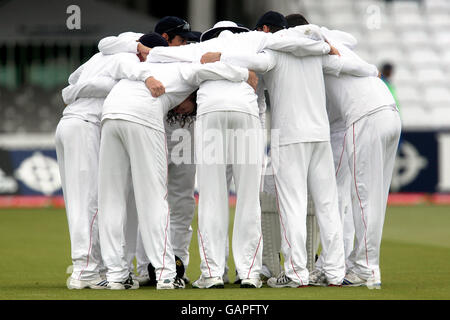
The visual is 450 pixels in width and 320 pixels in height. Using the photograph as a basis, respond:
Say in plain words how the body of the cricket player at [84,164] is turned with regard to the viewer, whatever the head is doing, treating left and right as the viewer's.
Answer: facing to the right of the viewer

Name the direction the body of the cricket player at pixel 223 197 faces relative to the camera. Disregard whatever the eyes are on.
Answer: away from the camera

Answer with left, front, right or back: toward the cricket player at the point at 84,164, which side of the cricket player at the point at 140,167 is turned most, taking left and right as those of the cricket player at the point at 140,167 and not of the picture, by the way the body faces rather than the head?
left

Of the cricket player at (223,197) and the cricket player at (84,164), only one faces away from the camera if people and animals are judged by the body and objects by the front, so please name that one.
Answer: the cricket player at (223,197)

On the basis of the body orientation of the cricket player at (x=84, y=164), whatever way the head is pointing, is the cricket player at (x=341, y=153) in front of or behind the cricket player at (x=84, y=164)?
in front

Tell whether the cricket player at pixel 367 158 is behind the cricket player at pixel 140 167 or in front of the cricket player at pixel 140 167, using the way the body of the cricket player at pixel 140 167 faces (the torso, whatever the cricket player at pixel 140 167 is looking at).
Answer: in front

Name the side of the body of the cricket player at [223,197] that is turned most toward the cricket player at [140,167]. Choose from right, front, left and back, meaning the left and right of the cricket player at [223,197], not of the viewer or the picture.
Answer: left

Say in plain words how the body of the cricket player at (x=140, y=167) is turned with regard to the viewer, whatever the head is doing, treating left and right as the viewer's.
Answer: facing away from the viewer and to the right of the viewer
